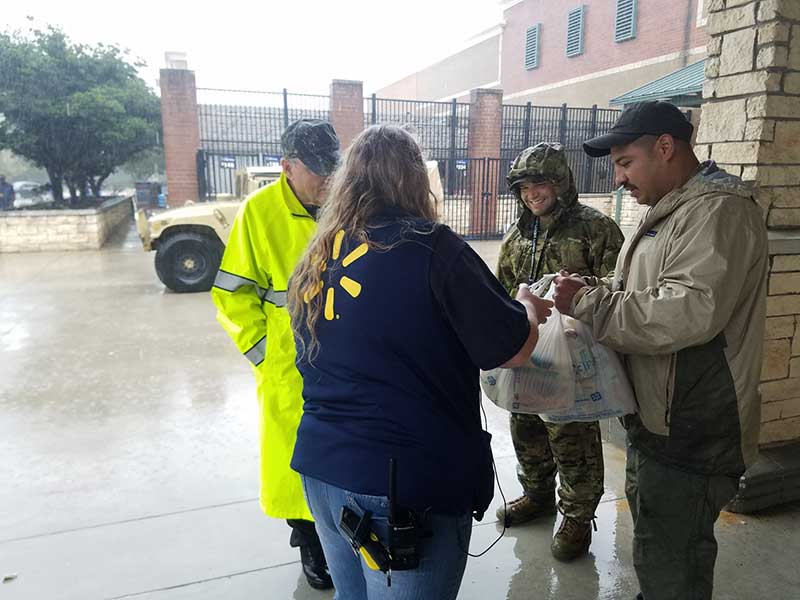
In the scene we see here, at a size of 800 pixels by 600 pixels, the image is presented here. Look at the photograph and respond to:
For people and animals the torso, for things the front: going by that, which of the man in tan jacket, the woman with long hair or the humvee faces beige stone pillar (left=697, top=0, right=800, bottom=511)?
the woman with long hair

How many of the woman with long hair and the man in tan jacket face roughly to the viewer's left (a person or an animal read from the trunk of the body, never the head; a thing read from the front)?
1

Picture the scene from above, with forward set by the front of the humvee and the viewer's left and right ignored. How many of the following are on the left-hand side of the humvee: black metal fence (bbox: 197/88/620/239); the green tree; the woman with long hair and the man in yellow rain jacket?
2

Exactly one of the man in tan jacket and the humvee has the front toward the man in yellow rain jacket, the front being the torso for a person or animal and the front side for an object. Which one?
the man in tan jacket

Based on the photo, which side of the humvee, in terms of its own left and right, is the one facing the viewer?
left

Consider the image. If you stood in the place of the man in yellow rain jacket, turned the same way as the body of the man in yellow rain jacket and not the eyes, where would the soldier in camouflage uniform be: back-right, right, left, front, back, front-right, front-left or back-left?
front-left

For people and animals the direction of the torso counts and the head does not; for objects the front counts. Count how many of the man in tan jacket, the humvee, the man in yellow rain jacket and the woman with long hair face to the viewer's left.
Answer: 2

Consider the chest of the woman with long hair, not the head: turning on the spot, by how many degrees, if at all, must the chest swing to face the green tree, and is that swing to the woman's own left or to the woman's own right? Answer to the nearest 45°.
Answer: approximately 90° to the woman's own left

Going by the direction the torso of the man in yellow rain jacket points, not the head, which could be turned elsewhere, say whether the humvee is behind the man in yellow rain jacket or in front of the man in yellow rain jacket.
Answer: behind

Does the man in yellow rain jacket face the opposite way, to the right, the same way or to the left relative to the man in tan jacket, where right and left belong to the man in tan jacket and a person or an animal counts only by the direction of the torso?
the opposite way

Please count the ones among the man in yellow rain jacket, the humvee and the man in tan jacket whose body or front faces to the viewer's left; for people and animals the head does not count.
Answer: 2

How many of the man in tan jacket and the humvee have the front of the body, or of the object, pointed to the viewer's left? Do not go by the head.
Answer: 2

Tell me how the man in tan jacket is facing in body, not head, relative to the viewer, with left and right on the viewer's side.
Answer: facing to the left of the viewer
